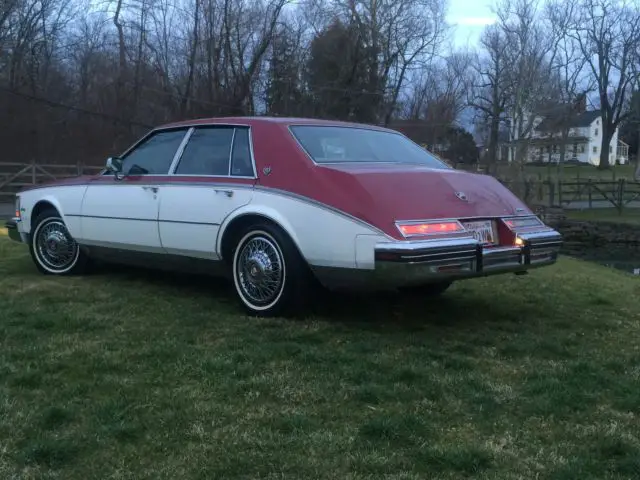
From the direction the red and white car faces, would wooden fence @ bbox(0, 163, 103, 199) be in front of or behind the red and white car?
in front

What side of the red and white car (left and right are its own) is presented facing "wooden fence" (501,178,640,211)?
right

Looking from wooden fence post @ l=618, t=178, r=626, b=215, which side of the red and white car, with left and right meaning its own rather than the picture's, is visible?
right

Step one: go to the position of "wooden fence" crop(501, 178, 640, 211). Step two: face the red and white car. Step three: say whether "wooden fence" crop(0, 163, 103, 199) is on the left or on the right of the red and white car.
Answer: right

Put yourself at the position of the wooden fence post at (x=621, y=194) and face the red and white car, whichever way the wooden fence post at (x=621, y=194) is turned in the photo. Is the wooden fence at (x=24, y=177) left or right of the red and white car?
right

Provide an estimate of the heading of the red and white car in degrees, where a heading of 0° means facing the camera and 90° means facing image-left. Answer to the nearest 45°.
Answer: approximately 135°

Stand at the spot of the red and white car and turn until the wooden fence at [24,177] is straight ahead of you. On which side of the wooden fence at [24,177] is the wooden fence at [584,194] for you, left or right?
right

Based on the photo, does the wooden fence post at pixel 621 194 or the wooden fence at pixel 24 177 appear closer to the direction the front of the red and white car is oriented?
the wooden fence
